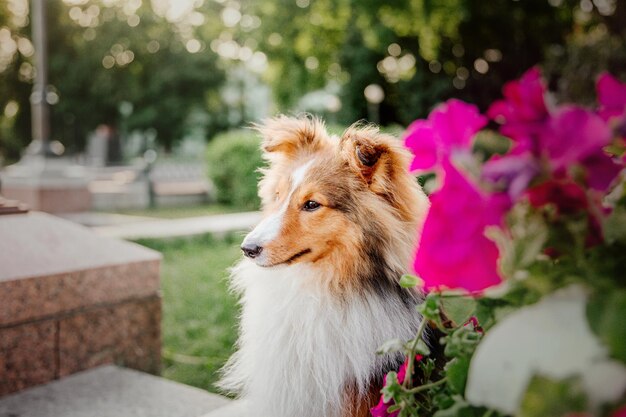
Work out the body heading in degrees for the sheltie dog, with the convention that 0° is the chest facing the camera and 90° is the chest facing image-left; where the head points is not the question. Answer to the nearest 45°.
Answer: approximately 45°

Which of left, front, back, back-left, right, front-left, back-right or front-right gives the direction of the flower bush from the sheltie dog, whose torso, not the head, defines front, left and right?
front-left

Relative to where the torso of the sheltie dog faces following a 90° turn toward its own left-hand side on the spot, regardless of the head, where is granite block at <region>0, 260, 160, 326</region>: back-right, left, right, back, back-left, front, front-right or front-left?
back

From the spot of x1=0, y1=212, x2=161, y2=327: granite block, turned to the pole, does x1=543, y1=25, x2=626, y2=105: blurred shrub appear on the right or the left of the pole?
right

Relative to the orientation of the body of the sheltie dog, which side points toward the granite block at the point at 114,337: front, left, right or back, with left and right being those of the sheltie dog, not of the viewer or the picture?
right

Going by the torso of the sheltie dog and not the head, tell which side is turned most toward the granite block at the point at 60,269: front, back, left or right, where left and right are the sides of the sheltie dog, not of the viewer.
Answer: right

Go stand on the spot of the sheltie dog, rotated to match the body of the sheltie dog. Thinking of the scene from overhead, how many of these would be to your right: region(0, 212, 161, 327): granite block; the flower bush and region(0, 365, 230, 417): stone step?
2

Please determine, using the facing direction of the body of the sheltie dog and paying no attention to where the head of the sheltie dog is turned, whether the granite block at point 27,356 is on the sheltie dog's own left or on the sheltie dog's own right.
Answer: on the sheltie dog's own right

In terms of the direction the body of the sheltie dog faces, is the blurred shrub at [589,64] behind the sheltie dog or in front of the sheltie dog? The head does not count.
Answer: behind
